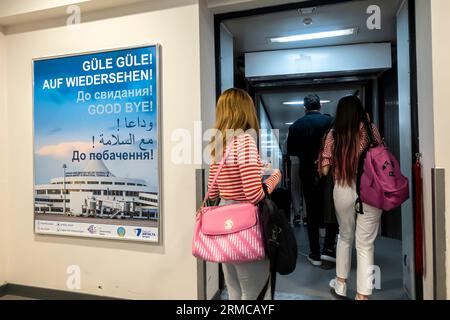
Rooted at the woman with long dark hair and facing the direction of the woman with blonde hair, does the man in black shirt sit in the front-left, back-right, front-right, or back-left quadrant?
back-right

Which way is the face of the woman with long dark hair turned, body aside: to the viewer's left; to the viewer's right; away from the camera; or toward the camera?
away from the camera

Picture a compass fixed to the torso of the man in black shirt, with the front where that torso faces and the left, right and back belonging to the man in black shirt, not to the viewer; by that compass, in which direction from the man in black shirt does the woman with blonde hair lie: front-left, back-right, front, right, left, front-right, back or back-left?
back

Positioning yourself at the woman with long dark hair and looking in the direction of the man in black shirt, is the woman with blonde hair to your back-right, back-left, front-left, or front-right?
back-left

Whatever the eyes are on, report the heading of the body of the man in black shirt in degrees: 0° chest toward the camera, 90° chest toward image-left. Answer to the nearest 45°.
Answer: approximately 180°

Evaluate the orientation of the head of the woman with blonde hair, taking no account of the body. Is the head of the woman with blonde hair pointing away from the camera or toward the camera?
away from the camera
